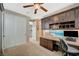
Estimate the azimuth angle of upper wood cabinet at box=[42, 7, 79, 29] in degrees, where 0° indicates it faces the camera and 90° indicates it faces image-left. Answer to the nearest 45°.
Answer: approximately 45°

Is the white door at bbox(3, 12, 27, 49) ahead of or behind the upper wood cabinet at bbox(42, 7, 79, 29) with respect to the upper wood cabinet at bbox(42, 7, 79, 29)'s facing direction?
ahead
